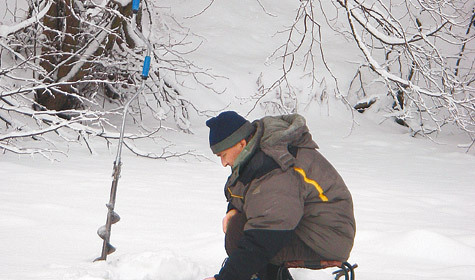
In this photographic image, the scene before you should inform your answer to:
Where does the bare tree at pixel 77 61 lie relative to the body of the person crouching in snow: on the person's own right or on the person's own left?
on the person's own right

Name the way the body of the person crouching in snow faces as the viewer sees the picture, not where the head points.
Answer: to the viewer's left
